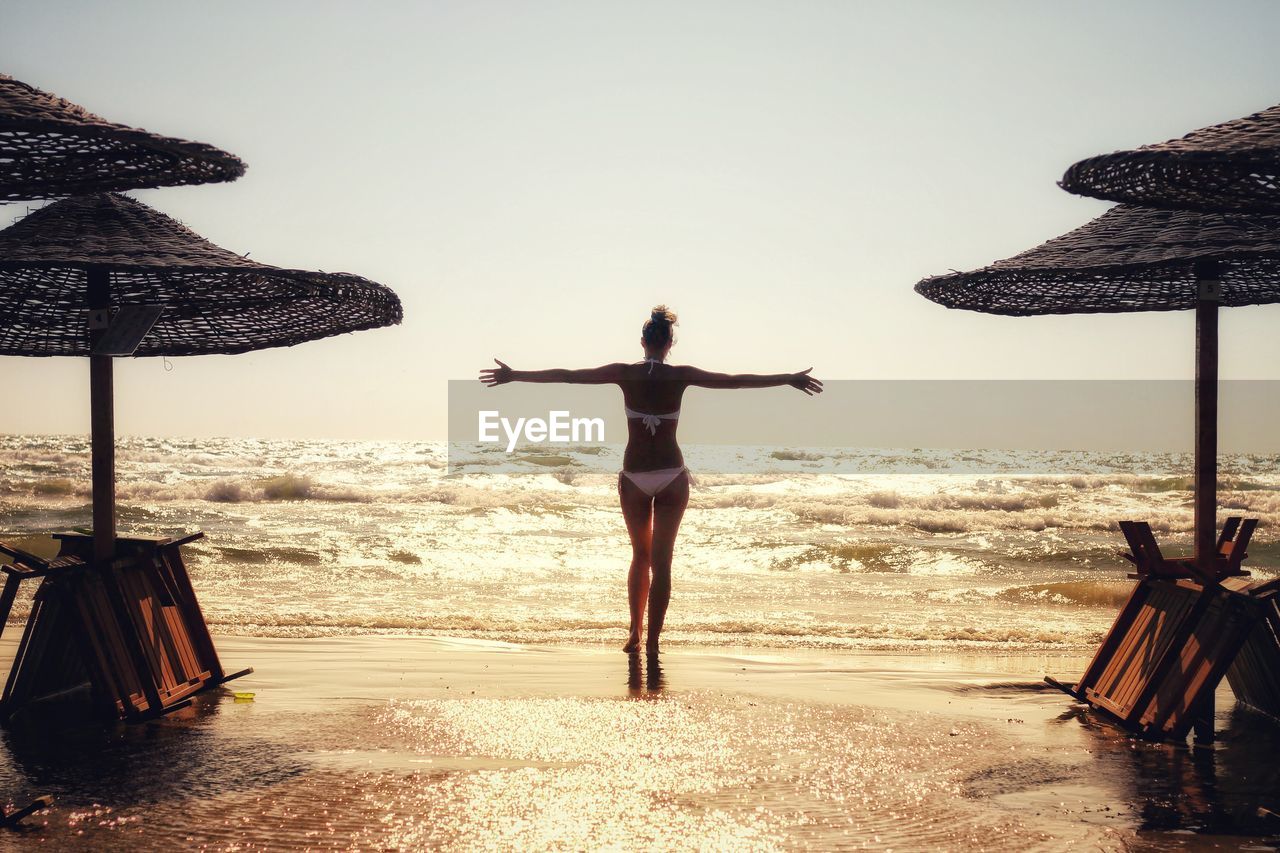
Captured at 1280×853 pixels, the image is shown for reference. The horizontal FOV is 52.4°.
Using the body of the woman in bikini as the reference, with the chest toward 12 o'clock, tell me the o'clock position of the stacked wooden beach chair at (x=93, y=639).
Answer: The stacked wooden beach chair is roughly at 8 o'clock from the woman in bikini.

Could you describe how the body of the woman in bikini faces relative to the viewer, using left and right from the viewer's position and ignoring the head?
facing away from the viewer

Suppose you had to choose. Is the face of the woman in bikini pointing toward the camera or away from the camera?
away from the camera

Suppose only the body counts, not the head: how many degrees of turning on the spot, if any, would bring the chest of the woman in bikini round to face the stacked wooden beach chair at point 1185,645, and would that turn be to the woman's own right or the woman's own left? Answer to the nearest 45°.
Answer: approximately 135° to the woman's own right
